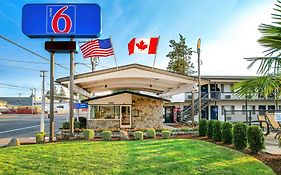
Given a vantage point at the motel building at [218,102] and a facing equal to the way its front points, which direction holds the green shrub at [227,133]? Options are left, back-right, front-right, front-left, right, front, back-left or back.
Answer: front

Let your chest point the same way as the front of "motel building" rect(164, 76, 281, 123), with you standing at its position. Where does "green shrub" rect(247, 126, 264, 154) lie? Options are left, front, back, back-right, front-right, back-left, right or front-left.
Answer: front

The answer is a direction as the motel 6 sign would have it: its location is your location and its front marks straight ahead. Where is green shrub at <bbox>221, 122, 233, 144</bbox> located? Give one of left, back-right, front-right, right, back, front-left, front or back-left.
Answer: front-left

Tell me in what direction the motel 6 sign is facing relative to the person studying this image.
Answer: facing the viewer

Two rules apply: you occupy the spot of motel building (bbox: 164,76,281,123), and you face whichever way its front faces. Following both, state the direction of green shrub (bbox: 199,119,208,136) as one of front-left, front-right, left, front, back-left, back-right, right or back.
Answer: front

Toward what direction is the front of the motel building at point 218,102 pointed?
toward the camera

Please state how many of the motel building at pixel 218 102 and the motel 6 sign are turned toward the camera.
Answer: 2
